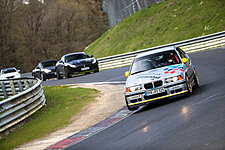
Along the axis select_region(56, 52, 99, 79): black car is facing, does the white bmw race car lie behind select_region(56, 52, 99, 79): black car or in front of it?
in front

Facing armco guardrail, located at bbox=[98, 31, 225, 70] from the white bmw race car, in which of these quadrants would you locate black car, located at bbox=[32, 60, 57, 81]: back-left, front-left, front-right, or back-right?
front-left

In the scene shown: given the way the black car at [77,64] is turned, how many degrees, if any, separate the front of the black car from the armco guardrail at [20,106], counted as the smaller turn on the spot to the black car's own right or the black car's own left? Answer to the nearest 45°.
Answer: approximately 45° to the black car's own right

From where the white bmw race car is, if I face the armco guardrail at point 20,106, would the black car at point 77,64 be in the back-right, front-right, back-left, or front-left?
front-right

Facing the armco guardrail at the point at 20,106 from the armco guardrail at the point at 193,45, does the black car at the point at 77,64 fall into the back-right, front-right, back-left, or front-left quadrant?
front-right

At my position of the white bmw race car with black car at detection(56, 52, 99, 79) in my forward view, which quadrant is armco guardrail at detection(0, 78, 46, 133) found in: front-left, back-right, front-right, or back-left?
front-left

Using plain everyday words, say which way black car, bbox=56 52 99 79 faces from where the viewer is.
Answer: facing the viewer and to the right of the viewer
